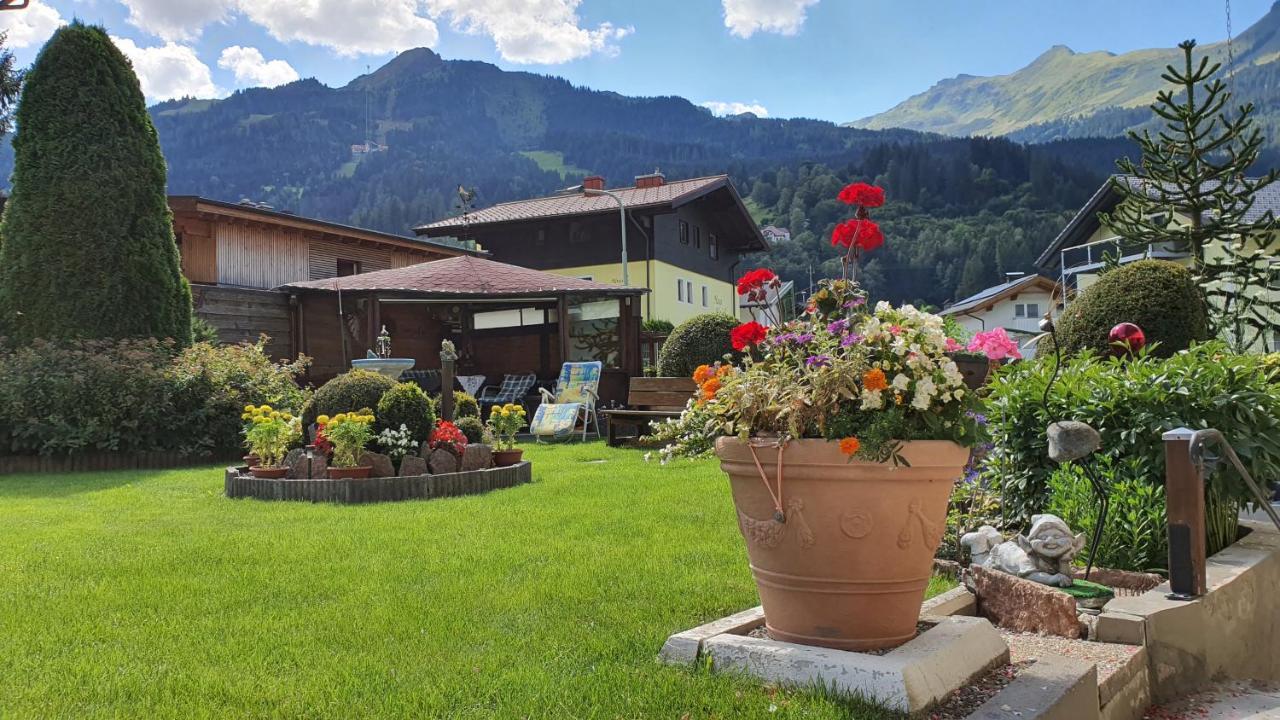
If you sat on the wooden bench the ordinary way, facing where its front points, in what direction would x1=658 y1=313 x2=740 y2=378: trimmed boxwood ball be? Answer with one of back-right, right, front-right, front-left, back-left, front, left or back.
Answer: back

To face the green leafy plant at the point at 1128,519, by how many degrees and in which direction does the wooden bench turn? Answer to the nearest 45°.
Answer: approximately 45° to its left

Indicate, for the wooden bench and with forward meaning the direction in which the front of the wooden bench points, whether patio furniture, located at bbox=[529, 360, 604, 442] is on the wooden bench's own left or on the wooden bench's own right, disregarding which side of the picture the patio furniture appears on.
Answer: on the wooden bench's own right
